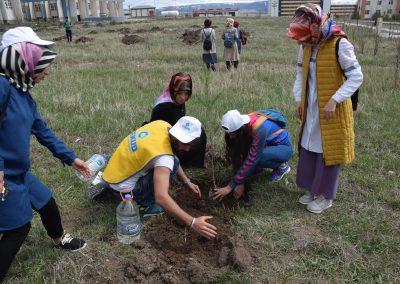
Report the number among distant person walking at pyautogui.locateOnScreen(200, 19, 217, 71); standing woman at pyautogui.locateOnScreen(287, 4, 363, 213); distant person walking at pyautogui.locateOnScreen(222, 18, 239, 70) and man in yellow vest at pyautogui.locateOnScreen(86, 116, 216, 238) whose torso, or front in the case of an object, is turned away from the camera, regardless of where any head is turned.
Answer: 2

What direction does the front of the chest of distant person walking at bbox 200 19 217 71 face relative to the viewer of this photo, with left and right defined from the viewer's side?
facing away from the viewer

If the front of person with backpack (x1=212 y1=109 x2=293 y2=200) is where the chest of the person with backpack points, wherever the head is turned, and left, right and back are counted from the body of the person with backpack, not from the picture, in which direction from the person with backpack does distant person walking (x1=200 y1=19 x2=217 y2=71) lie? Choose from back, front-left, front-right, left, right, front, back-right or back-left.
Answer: back-right

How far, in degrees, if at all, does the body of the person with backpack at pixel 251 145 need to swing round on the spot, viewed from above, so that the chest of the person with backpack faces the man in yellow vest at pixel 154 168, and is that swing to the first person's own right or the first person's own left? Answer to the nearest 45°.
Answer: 0° — they already face them

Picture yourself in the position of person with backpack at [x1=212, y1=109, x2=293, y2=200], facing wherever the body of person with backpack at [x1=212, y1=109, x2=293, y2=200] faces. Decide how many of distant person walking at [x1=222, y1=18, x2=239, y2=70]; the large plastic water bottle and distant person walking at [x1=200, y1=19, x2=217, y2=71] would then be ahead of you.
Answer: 1

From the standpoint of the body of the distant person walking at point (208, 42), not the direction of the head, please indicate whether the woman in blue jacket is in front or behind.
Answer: behind

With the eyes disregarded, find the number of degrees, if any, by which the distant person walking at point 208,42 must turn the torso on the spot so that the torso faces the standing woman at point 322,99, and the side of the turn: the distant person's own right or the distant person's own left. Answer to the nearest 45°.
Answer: approximately 180°

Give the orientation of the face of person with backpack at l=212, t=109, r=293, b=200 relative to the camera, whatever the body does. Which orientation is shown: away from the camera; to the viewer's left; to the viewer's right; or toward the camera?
to the viewer's left

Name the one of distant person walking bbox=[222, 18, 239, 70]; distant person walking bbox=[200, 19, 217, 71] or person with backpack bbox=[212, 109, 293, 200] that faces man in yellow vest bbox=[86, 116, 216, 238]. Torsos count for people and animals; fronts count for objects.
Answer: the person with backpack

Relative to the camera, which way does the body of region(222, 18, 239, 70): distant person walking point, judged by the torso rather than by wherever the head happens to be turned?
away from the camera

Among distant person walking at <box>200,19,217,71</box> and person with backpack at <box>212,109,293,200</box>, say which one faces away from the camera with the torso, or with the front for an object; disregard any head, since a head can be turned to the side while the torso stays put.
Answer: the distant person walking

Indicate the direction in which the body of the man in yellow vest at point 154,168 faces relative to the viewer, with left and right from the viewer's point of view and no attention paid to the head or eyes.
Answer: facing to the right of the viewer

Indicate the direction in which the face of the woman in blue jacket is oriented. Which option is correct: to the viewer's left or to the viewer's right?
to the viewer's right

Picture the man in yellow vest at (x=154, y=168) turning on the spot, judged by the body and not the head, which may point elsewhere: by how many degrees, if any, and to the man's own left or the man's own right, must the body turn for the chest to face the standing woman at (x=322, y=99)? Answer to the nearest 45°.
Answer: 0° — they already face them

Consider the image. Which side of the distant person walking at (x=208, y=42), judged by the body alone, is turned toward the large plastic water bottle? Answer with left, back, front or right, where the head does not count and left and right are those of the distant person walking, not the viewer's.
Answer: back

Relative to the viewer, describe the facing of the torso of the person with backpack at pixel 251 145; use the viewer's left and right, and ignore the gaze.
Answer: facing the viewer and to the left of the viewer

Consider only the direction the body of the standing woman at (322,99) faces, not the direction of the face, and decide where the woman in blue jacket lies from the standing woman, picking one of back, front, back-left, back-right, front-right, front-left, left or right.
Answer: front
